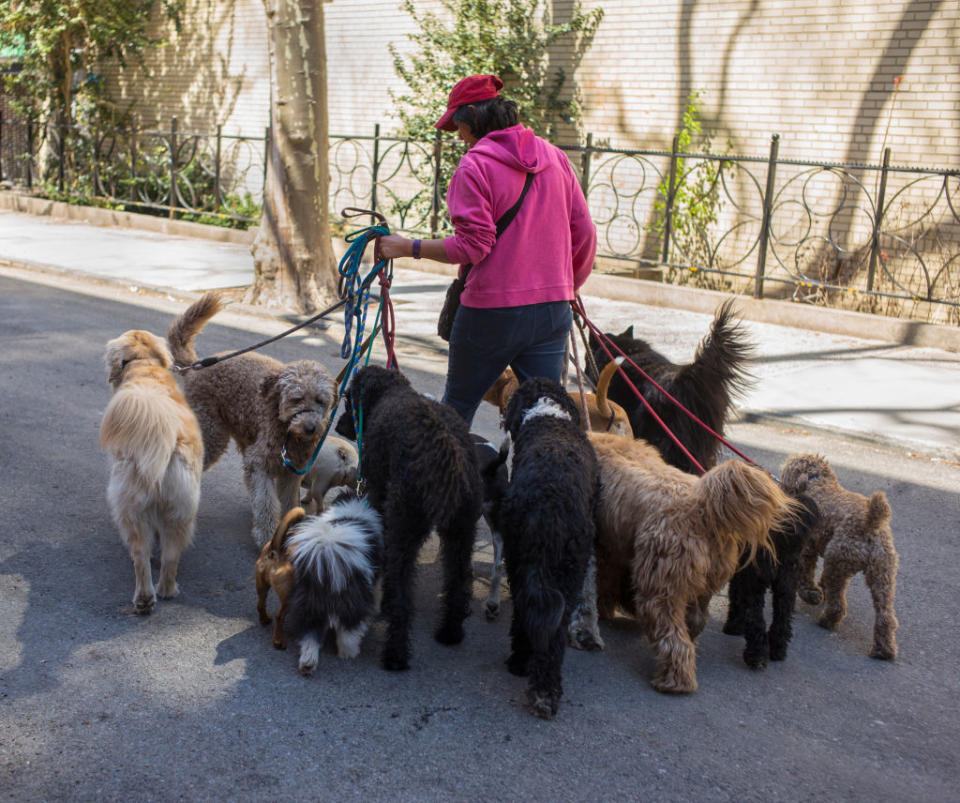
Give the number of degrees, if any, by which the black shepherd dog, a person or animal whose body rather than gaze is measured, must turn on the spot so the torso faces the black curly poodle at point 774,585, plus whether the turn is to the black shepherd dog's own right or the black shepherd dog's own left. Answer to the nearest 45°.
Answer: approximately 135° to the black shepherd dog's own left

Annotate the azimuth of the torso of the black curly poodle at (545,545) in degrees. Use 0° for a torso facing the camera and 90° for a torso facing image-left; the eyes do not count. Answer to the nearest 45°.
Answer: approximately 180°

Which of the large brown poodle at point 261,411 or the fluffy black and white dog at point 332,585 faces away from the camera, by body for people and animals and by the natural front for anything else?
the fluffy black and white dog

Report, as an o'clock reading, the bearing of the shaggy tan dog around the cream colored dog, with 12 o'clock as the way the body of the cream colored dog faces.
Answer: The shaggy tan dog is roughly at 4 o'clock from the cream colored dog.

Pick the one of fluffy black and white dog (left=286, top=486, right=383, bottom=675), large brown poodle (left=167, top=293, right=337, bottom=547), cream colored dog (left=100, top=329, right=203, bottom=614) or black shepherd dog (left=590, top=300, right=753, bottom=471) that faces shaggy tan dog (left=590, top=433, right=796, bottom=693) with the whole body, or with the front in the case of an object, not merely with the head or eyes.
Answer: the large brown poodle

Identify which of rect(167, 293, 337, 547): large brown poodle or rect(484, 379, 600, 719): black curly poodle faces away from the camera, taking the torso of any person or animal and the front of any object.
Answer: the black curly poodle

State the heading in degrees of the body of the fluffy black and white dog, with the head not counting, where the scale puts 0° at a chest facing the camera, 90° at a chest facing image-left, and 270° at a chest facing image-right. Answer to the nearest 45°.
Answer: approximately 180°

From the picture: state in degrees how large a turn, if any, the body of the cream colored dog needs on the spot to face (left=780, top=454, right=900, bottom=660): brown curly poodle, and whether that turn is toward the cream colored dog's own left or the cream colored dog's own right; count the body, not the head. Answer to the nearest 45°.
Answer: approximately 90° to the cream colored dog's own right

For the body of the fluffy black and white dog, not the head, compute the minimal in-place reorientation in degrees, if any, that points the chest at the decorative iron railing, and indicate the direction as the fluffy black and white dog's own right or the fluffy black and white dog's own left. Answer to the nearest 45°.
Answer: approximately 45° to the fluffy black and white dog's own right

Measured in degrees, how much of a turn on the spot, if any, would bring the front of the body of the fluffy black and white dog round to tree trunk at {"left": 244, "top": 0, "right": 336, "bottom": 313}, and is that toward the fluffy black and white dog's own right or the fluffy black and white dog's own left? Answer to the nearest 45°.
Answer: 0° — it already faces it

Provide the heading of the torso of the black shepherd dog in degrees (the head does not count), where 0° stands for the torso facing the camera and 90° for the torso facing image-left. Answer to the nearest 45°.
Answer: approximately 135°

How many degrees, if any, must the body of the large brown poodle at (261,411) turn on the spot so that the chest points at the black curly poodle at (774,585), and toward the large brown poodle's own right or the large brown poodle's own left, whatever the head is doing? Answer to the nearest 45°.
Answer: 0° — it already faces it
